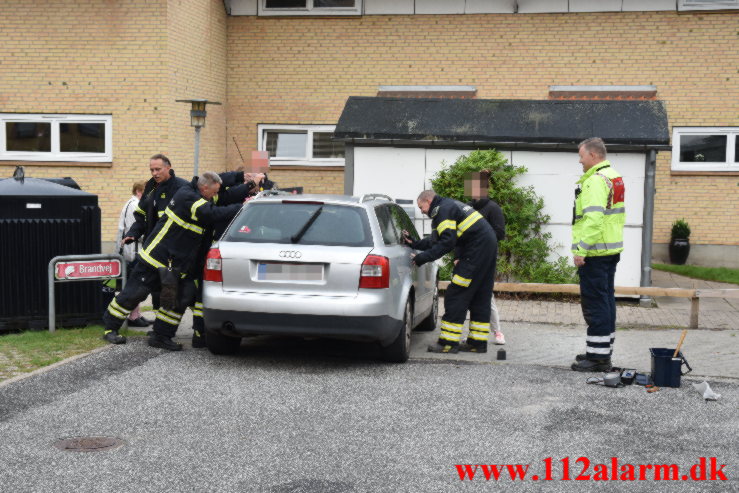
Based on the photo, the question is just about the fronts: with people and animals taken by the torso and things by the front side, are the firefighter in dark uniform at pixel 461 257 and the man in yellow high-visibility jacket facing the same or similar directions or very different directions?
same or similar directions

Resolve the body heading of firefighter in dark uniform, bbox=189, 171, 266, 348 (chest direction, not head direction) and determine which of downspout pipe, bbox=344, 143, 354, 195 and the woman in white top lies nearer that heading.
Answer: the downspout pipe

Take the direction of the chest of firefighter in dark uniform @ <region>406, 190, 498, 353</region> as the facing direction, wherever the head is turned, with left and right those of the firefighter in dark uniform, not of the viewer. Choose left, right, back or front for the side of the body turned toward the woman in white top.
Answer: front

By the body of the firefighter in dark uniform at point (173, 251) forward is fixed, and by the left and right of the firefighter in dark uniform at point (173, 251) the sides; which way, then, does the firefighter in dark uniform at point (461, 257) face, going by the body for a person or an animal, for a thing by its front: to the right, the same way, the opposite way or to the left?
the opposite way

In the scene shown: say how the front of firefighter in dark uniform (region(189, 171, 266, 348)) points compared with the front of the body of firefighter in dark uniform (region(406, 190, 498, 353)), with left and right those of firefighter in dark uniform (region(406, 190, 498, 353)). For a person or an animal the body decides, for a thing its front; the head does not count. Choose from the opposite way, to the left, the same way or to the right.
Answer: the opposite way

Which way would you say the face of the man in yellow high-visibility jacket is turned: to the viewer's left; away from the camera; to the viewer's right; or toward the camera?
to the viewer's left

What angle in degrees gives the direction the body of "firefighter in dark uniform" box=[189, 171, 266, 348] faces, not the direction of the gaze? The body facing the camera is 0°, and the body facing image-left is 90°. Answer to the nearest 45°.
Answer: approximately 270°

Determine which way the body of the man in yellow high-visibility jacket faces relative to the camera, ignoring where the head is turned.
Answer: to the viewer's left

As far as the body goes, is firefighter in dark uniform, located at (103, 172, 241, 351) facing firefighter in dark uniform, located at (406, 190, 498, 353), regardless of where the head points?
yes

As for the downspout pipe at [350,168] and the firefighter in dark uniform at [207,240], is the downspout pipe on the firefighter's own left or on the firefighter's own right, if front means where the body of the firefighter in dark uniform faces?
on the firefighter's own left

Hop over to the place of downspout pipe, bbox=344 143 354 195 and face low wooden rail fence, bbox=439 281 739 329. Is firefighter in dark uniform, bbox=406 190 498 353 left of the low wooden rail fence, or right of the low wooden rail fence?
right

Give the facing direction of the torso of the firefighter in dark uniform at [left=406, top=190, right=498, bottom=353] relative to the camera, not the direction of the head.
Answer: to the viewer's left

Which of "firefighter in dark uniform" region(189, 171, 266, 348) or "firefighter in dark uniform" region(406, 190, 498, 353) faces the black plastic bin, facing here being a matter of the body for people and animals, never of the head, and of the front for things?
"firefighter in dark uniform" region(406, 190, 498, 353)

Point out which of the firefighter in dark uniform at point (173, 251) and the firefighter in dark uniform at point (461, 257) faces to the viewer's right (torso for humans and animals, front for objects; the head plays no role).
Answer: the firefighter in dark uniform at point (173, 251)

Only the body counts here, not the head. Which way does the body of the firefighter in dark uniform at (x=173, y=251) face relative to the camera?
to the viewer's right
